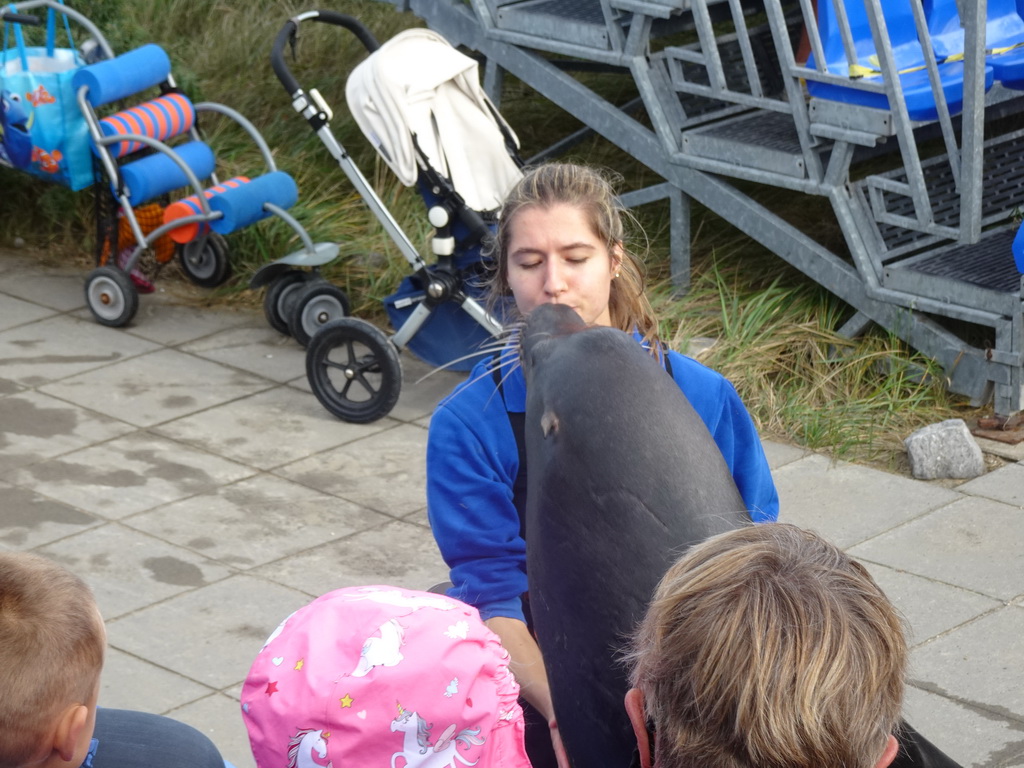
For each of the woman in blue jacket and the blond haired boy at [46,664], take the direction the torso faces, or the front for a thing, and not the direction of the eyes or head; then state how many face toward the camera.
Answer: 1

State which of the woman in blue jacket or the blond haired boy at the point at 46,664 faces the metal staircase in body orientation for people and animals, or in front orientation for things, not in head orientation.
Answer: the blond haired boy

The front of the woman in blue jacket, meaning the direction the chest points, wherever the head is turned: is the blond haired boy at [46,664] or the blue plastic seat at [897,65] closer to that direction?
the blond haired boy

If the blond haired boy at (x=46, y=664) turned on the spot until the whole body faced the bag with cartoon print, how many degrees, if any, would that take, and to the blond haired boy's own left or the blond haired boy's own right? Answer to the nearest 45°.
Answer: approximately 45° to the blond haired boy's own left

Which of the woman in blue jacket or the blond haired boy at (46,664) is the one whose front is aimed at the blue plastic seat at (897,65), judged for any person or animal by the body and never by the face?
the blond haired boy

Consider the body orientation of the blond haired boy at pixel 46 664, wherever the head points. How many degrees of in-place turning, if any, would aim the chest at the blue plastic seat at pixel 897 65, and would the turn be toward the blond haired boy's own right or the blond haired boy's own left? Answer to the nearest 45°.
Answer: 0° — they already face it

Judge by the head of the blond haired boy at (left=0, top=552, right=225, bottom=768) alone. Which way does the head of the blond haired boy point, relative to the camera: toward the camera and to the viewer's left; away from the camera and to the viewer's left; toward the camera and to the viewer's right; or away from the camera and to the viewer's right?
away from the camera and to the viewer's right

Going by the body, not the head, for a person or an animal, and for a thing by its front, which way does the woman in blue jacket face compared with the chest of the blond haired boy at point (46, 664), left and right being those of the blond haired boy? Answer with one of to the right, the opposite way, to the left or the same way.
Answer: the opposite way

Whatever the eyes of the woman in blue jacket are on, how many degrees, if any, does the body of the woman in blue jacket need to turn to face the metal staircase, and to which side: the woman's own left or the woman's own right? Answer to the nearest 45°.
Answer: approximately 180°
